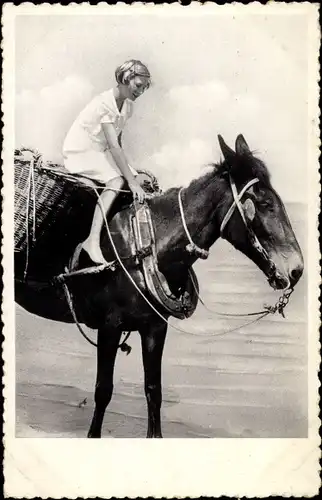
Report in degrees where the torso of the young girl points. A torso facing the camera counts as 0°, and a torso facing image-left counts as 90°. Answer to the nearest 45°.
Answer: approximately 270°

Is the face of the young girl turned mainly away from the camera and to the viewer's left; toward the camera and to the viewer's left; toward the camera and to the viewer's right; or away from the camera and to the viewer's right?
toward the camera and to the viewer's right
